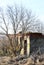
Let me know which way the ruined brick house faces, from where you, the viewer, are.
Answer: facing the viewer and to the left of the viewer
